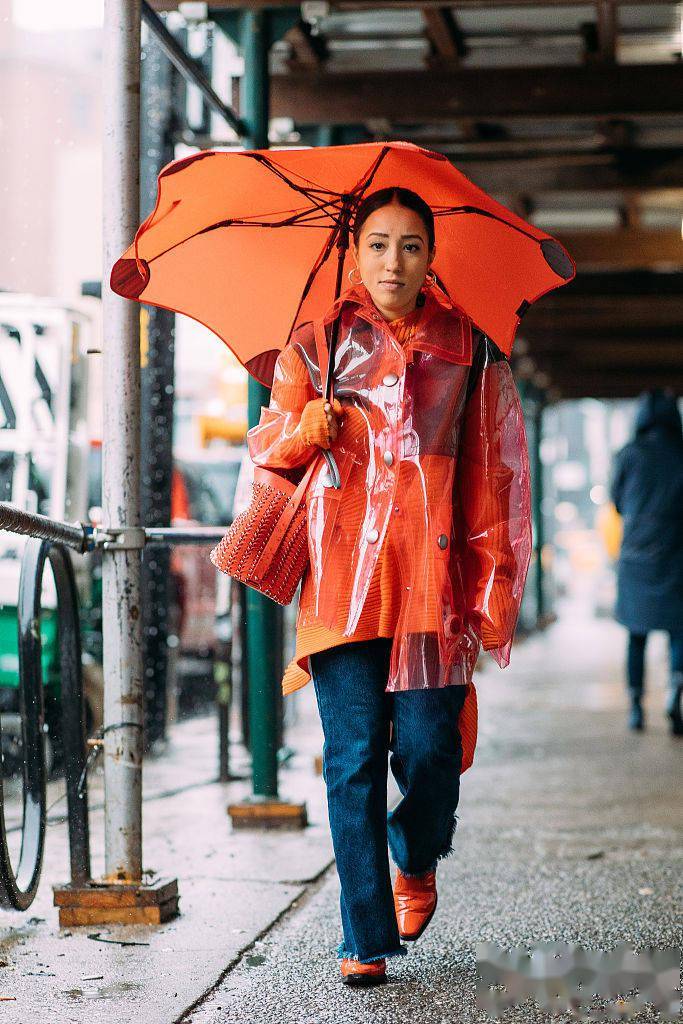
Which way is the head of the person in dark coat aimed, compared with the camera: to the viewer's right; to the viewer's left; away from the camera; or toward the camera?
away from the camera

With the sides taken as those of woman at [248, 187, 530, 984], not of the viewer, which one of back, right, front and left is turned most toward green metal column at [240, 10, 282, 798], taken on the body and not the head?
back

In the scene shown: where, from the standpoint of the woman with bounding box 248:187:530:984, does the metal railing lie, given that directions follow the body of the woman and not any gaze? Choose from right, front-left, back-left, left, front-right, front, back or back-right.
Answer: back-right

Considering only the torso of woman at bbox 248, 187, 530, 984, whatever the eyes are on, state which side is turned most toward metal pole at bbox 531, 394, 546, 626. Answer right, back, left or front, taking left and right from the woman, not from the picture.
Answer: back

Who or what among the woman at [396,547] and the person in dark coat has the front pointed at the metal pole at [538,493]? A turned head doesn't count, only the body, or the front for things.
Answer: the person in dark coat

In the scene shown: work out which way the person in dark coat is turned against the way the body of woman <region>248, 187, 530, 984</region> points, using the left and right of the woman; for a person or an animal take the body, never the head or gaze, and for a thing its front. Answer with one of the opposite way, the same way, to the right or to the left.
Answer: the opposite way

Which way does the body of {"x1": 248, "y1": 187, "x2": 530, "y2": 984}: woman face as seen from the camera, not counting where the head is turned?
toward the camera

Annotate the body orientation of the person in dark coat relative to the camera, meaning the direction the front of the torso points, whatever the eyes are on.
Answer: away from the camera

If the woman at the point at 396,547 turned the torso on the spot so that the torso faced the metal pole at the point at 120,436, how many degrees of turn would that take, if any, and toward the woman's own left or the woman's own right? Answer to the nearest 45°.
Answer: approximately 135° to the woman's own right

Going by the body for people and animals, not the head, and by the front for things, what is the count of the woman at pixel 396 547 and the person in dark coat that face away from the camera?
1

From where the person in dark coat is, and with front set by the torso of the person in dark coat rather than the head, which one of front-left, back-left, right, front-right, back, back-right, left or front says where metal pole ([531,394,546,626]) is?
front
